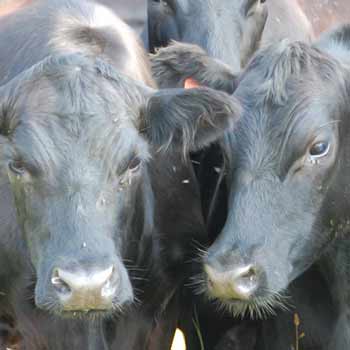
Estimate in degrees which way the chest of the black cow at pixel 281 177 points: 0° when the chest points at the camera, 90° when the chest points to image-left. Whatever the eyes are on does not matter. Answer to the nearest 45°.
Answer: approximately 45°

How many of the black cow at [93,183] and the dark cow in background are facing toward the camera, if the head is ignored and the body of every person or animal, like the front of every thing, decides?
2

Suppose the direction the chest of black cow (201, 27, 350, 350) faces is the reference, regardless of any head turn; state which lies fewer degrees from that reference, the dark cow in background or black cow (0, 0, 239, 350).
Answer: the black cow

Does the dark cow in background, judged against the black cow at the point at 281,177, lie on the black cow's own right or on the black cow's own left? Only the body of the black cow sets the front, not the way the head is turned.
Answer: on the black cow's own right

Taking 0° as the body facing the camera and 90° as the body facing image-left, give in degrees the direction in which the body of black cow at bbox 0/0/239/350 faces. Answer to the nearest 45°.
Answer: approximately 0°

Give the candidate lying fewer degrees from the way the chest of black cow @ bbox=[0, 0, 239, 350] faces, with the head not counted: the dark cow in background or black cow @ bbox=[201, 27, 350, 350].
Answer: the black cow

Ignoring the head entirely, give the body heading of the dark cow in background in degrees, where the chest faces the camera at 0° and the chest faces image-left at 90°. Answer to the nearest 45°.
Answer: approximately 0°
